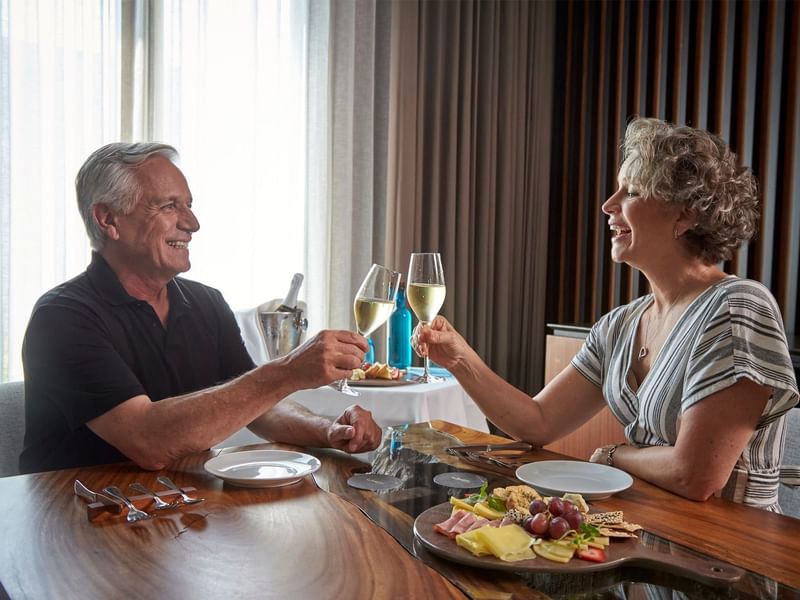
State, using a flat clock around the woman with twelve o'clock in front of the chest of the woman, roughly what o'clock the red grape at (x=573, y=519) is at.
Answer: The red grape is roughly at 11 o'clock from the woman.

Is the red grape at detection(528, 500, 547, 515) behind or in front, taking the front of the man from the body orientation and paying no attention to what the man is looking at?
in front

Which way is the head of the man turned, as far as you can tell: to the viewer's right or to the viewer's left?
to the viewer's right

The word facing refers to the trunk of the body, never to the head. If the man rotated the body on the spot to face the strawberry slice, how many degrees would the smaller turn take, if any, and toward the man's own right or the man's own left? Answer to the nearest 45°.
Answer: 0° — they already face it

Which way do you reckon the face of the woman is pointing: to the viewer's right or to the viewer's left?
to the viewer's left

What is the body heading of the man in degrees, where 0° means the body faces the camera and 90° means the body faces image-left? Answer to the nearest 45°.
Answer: approximately 315°

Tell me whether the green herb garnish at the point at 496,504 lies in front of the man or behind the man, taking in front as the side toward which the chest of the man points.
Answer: in front

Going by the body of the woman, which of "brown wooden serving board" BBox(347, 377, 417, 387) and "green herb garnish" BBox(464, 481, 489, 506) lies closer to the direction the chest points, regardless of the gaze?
the green herb garnish

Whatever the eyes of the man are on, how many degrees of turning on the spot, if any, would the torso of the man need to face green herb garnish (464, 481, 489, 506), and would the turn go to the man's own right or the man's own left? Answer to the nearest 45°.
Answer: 0° — they already face it

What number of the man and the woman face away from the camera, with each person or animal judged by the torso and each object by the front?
0

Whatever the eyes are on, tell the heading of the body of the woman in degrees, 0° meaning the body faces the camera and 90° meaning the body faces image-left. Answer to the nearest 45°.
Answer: approximately 45°

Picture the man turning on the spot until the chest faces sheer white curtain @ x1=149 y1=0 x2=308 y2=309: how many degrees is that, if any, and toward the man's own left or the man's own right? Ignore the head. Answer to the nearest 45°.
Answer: approximately 135° to the man's own left
